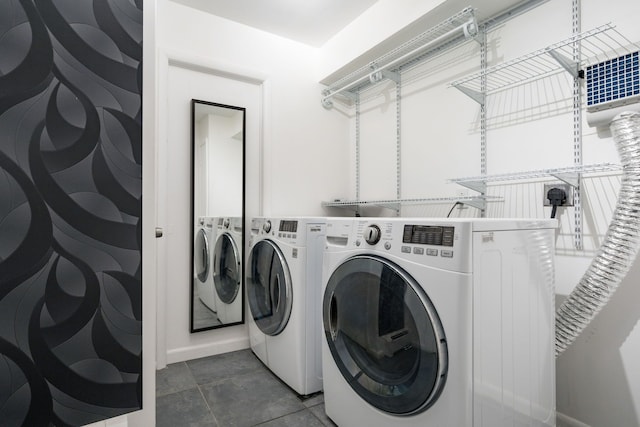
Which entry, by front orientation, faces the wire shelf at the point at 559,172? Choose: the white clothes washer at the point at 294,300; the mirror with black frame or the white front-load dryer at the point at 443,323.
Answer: the mirror with black frame

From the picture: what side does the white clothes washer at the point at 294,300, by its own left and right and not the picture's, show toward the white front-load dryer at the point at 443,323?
left

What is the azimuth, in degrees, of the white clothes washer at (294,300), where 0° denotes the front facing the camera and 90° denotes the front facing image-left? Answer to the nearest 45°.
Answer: approximately 45°

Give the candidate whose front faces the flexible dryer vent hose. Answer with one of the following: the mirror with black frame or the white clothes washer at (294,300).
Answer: the mirror with black frame

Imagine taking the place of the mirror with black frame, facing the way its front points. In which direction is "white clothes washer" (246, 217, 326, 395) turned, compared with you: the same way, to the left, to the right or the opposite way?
to the right

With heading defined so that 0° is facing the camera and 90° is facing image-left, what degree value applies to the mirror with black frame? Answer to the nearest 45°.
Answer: approximately 315°

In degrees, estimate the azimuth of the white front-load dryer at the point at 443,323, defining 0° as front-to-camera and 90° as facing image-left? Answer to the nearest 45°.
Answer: approximately 45°
